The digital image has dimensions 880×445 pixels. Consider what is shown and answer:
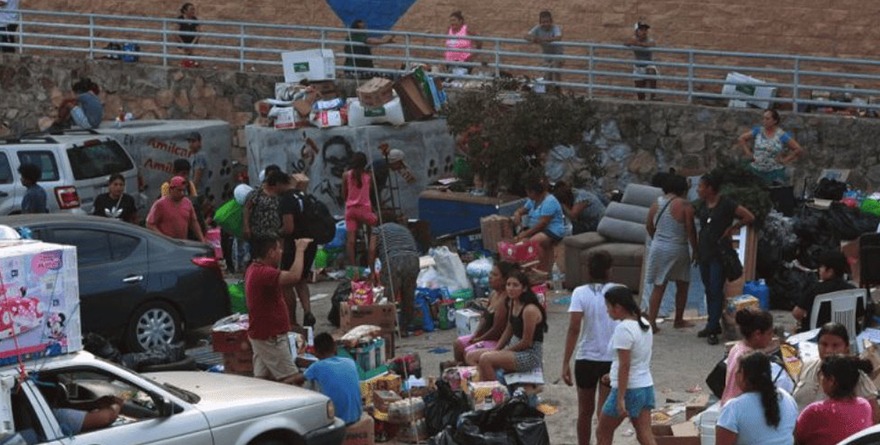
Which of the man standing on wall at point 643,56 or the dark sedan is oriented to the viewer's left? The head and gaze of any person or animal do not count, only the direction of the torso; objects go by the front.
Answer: the dark sedan

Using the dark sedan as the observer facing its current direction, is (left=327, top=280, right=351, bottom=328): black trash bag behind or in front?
behind

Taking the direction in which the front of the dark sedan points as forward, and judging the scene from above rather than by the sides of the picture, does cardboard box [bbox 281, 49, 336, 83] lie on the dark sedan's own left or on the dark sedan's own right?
on the dark sedan's own right

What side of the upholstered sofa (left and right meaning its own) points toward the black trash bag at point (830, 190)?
back

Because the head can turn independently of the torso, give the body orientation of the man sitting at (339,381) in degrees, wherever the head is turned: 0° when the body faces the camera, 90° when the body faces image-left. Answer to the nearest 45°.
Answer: approximately 135°

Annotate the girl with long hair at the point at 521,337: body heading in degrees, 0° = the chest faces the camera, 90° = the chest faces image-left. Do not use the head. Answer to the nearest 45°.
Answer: approximately 45°

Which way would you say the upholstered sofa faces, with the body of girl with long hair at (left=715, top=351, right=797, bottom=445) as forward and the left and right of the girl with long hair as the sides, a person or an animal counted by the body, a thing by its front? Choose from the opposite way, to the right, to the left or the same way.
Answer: to the left

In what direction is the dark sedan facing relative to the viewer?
to the viewer's left

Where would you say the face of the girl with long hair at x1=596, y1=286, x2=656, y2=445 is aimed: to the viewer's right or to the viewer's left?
to the viewer's left

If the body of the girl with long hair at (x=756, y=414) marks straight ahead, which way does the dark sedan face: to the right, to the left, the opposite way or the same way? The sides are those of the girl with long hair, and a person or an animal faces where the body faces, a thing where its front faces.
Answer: to the left

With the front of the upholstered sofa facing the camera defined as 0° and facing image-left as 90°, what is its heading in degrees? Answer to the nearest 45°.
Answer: approximately 45°

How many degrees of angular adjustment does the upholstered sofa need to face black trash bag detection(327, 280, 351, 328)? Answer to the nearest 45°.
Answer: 0° — it already faces it

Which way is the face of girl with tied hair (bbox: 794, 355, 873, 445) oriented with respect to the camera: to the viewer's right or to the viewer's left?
to the viewer's left

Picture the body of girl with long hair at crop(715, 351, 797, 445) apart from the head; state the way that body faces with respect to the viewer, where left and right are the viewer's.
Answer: facing away from the viewer and to the left of the viewer

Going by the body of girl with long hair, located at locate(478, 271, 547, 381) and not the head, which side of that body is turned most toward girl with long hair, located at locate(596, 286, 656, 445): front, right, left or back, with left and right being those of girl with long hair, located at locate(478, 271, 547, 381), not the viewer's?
left
